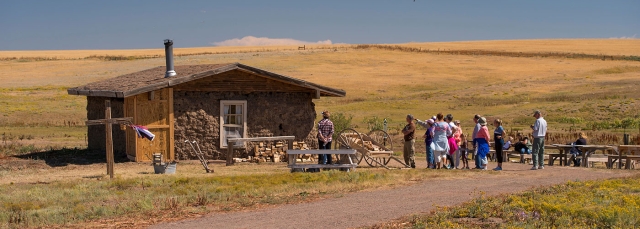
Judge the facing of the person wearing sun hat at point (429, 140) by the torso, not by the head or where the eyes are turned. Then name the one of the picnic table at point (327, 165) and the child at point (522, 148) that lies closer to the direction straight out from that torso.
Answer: the picnic table

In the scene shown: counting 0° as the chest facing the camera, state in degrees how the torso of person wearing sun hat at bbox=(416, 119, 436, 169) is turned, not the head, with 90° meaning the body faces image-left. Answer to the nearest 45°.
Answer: approximately 90°

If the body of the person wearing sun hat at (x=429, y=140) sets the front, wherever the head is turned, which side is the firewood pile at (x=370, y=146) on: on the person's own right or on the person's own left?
on the person's own left

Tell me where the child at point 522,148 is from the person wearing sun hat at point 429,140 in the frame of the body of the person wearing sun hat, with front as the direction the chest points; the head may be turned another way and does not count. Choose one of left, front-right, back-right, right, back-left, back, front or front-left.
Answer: back-right

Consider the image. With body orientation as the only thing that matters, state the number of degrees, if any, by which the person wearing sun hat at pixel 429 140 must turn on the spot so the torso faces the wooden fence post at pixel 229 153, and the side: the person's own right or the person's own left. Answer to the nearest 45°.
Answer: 0° — they already face it

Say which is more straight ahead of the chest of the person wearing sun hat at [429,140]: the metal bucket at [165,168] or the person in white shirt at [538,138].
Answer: the metal bucket

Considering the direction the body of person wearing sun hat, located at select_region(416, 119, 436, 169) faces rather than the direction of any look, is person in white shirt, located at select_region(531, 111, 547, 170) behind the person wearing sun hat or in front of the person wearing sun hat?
behind

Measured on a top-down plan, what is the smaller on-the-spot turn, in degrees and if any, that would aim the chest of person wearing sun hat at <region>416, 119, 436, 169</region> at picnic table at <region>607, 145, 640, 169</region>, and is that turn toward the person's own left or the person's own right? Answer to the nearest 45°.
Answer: approximately 135° to the person's own right

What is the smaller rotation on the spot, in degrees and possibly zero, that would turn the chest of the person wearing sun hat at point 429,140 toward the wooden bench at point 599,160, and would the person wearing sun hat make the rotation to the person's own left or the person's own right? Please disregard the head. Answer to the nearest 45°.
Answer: approximately 135° to the person's own right

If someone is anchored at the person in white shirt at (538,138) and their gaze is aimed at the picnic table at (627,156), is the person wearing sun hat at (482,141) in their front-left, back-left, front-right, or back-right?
back-left

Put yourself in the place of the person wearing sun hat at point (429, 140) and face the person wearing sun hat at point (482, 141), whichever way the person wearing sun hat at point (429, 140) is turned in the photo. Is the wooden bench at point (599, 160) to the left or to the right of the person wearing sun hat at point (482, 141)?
left
